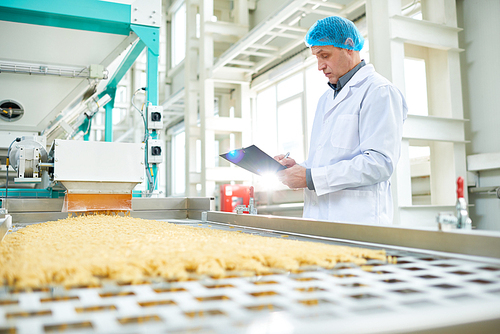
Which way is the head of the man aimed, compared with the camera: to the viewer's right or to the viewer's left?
to the viewer's left

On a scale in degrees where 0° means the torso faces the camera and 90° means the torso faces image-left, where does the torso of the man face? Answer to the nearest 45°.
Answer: approximately 45°

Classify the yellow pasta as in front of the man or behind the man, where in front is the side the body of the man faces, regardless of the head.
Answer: in front
